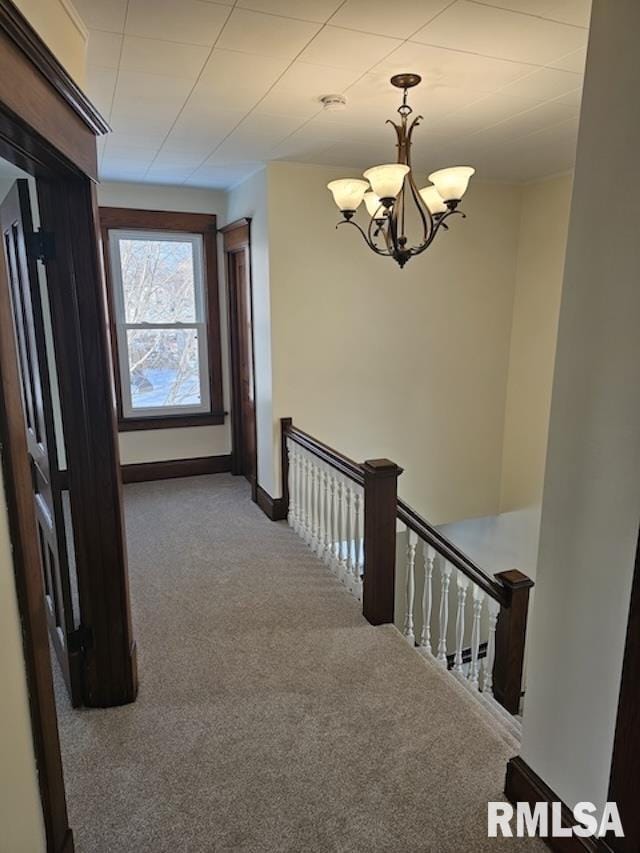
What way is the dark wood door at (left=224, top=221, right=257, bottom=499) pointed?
to the viewer's left

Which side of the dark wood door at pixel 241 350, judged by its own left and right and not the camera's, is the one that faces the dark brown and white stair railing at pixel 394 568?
left

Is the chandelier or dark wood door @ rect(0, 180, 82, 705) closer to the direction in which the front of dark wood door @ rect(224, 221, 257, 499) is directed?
the dark wood door

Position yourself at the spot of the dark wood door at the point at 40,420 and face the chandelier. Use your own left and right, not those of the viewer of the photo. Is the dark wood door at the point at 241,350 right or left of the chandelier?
left

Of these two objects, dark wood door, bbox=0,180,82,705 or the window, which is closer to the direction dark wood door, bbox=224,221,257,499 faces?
the window

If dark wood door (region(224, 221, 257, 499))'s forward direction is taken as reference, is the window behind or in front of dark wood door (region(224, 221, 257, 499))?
in front

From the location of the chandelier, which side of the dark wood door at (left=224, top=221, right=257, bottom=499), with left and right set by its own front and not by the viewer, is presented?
left
